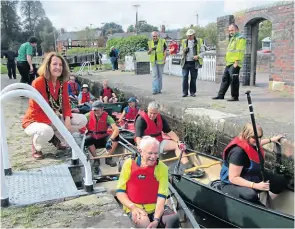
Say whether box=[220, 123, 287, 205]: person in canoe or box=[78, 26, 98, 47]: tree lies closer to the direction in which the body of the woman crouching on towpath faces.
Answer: the person in canoe

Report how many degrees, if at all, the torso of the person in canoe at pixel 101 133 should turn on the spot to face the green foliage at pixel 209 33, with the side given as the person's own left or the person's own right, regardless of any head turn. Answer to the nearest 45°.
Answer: approximately 180°

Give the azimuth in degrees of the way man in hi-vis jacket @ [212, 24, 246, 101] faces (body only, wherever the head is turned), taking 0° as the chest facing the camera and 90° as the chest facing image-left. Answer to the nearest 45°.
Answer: approximately 45°

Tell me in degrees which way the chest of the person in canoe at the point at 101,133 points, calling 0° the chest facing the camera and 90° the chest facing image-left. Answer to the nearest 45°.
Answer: approximately 0°

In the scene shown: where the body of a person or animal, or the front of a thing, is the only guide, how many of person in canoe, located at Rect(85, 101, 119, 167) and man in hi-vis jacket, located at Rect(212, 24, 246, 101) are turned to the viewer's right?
0

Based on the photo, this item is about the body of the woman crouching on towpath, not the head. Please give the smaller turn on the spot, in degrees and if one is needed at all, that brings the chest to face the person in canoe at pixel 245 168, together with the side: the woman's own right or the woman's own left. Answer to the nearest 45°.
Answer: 0° — they already face them

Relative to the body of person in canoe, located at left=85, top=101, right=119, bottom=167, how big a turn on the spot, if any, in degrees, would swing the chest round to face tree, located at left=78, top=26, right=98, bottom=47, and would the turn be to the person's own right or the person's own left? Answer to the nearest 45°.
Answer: approximately 180°

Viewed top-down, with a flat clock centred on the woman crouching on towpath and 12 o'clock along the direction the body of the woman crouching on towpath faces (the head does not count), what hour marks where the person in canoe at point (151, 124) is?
The person in canoe is roughly at 10 o'clock from the woman crouching on towpath.

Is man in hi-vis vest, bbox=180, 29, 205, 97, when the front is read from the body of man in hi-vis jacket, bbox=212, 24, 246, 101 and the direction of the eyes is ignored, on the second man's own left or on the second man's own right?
on the second man's own right

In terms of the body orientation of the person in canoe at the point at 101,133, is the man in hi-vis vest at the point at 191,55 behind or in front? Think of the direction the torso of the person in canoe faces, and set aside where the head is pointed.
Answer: behind
